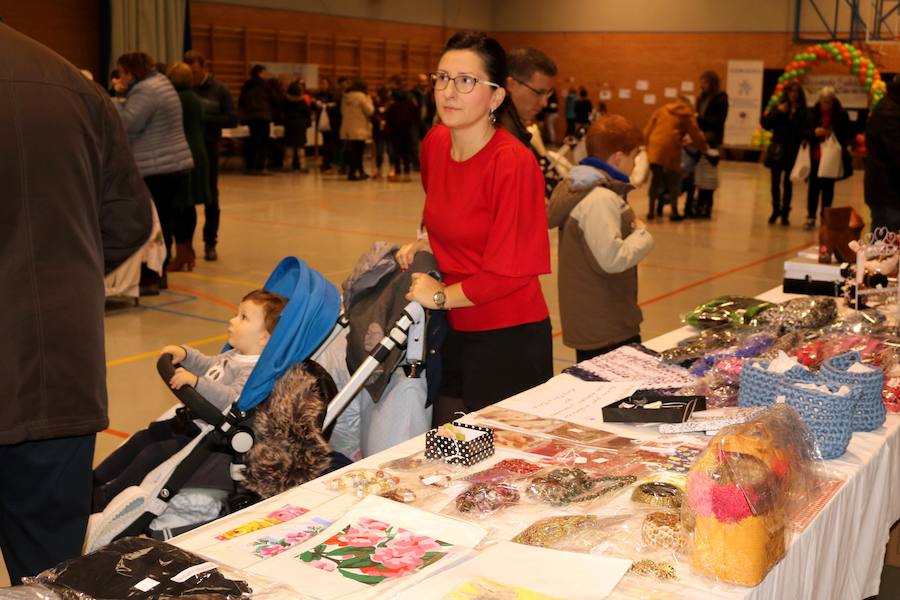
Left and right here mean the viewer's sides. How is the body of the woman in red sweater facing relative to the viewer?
facing the viewer and to the left of the viewer

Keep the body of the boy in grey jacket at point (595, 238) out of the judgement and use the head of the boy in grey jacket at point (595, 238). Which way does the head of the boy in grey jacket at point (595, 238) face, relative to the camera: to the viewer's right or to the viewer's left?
to the viewer's right

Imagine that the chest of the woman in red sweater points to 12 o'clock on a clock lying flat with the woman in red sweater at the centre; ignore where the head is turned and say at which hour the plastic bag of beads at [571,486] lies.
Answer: The plastic bag of beads is roughly at 10 o'clock from the woman in red sweater.

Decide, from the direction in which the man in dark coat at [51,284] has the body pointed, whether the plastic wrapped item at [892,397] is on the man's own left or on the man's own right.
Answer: on the man's own right

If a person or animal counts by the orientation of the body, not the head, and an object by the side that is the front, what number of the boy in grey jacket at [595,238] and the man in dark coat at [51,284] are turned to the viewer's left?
0

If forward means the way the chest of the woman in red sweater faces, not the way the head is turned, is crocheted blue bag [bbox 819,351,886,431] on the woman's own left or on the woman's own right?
on the woman's own left

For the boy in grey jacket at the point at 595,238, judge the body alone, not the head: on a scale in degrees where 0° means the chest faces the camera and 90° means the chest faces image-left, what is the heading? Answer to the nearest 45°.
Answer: approximately 225°

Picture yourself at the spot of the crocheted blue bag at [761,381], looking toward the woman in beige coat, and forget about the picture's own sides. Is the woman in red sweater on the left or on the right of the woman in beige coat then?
left

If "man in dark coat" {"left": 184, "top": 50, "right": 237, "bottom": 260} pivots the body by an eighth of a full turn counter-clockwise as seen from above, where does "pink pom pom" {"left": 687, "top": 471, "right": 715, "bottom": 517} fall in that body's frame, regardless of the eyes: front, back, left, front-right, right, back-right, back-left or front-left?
front-left

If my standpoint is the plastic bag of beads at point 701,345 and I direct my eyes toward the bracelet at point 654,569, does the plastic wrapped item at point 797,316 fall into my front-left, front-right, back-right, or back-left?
back-left

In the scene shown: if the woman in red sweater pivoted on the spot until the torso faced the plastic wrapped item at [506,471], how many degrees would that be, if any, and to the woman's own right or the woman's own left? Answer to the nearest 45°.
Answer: approximately 45° to the woman's own left

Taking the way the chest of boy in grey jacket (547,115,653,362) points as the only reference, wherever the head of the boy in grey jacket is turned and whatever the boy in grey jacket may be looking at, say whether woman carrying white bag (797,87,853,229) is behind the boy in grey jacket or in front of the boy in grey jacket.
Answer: in front

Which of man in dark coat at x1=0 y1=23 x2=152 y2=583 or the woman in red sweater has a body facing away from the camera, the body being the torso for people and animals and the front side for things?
the man in dark coat

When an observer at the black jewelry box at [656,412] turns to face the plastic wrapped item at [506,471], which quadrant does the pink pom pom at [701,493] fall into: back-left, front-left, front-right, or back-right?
front-left

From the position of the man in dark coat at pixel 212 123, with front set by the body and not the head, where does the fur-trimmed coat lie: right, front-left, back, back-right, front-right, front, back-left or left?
left

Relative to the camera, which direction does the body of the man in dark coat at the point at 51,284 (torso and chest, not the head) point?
away from the camera

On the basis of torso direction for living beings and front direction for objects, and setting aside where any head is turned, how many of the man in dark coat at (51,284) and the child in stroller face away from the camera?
1
